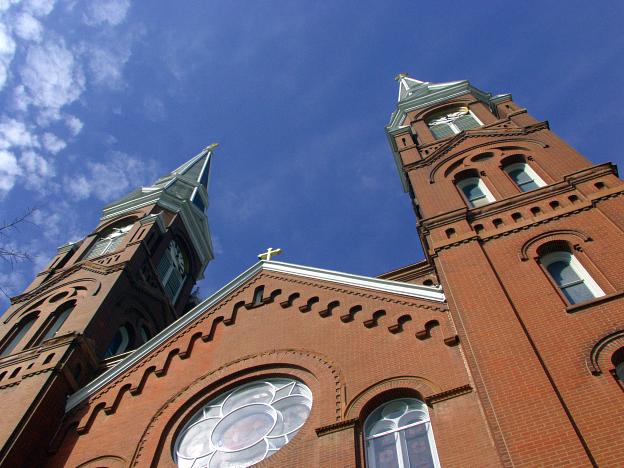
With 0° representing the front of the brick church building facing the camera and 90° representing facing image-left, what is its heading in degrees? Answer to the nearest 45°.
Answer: approximately 0°
